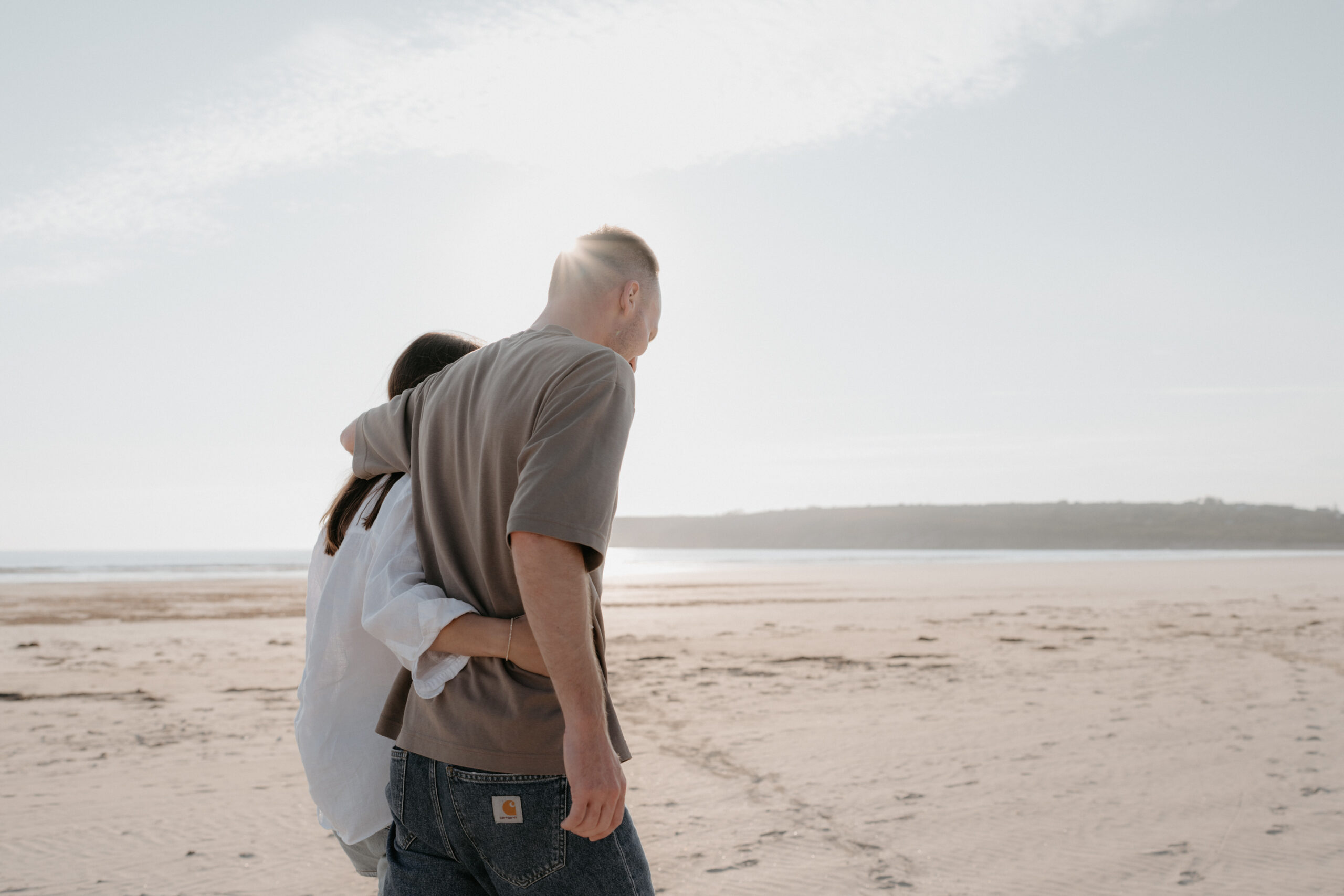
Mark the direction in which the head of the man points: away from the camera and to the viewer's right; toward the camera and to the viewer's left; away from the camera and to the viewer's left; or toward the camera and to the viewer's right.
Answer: away from the camera and to the viewer's right

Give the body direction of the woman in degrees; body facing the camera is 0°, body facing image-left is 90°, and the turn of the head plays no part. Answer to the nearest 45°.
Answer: approximately 225°

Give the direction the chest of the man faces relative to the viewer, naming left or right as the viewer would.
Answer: facing away from the viewer and to the right of the viewer

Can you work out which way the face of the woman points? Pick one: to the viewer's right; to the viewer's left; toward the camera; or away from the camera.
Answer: away from the camera
